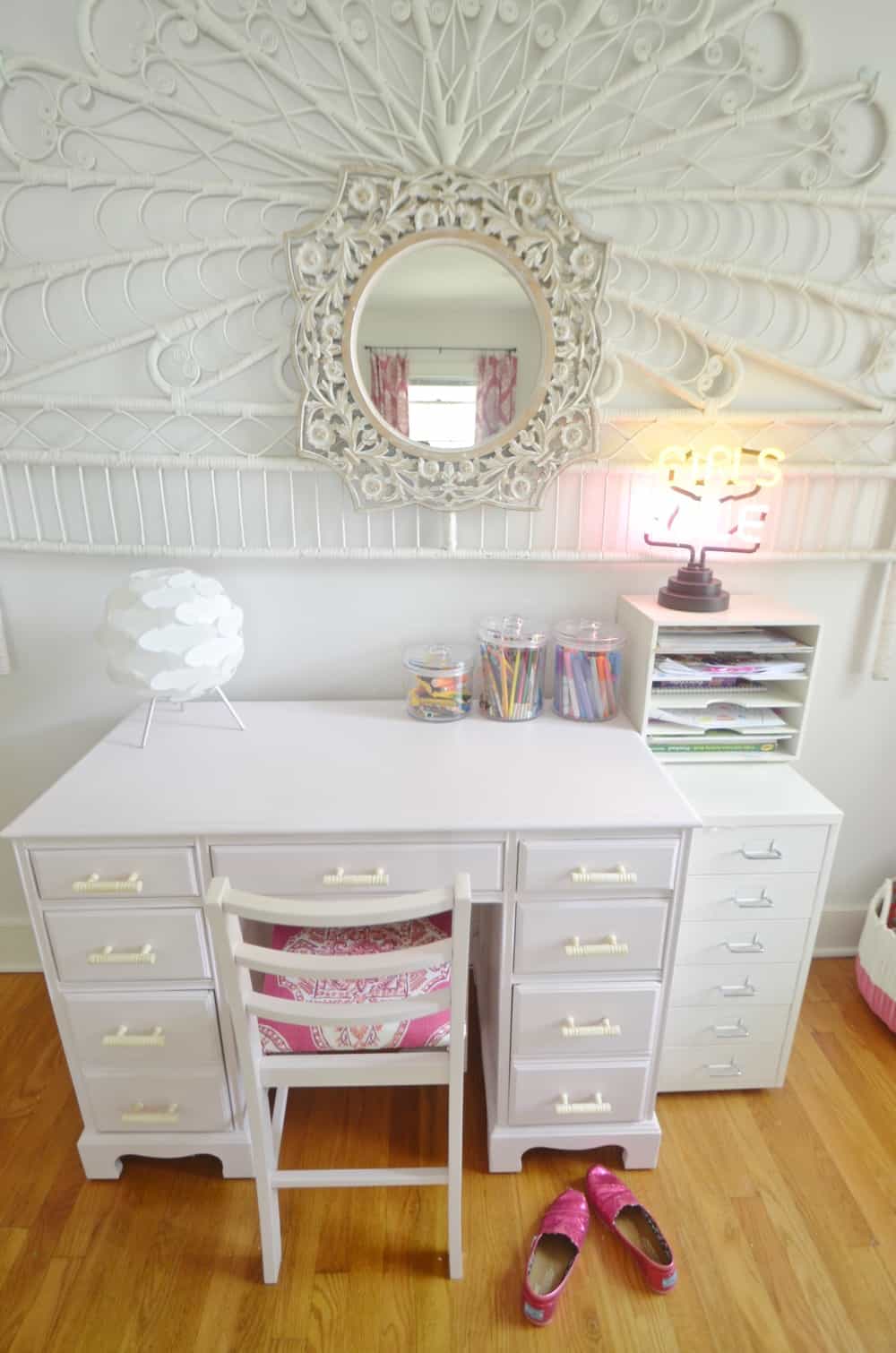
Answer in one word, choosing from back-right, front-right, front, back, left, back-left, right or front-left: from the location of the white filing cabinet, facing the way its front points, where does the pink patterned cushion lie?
front-right

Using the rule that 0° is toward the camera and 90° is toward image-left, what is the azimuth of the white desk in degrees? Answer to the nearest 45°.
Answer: approximately 0°

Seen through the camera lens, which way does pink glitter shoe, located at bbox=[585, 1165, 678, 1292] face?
facing away from the viewer and to the left of the viewer

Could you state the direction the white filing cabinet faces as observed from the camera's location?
facing the viewer

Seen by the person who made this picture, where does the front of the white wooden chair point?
facing away from the viewer

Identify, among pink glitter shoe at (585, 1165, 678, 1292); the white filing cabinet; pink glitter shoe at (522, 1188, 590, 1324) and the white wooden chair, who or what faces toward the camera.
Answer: the white filing cabinet

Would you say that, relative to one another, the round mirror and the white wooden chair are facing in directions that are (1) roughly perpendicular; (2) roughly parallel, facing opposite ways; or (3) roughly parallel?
roughly parallel, facing opposite ways

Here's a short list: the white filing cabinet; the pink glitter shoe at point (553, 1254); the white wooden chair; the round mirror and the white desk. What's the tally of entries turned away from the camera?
2

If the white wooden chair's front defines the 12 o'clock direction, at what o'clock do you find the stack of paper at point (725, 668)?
The stack of paper is roughly at 2 o'clock from the white wooden chair.

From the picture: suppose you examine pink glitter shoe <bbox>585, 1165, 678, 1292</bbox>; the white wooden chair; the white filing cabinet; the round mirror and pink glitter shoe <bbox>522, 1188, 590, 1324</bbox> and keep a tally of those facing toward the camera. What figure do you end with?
2

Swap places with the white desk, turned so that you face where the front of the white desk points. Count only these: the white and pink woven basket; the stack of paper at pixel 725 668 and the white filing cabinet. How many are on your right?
0

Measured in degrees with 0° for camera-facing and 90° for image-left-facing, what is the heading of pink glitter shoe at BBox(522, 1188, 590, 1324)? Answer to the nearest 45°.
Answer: approximately 180°

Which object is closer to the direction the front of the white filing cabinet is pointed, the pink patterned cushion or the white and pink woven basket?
the pink patterned cushion

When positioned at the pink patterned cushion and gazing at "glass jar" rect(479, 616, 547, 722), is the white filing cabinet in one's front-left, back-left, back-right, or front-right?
front-right

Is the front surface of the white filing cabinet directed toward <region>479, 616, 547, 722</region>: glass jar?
no

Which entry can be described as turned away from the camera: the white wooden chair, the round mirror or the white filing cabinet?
the white wooden chair

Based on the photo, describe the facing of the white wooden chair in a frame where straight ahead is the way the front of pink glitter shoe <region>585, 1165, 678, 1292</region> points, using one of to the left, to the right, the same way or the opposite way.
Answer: the same way

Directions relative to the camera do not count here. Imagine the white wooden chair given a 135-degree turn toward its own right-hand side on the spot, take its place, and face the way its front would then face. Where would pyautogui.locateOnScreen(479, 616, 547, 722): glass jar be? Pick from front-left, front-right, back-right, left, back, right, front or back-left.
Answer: left
